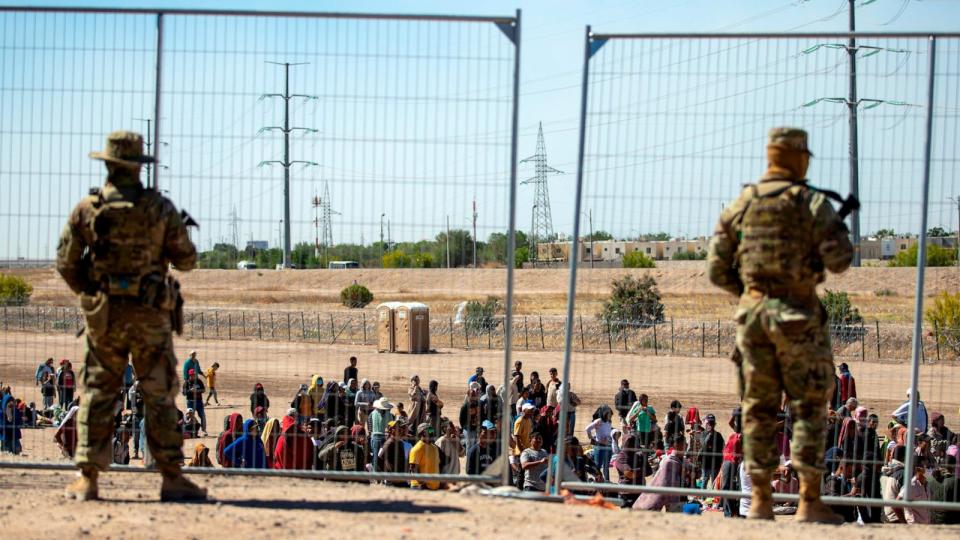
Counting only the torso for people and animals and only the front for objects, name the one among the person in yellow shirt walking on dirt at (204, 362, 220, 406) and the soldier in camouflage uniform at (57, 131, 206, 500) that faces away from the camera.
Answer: the soldier in camouflage uniform

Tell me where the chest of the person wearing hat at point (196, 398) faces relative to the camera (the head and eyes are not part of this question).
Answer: toward the camera

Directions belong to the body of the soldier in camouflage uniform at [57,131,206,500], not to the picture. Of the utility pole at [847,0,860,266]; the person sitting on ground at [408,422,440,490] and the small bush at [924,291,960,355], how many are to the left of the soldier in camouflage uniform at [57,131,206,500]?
0

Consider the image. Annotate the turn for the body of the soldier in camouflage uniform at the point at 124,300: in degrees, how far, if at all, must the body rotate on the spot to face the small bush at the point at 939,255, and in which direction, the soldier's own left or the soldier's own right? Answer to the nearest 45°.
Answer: approximately 90° to the soldier's own right

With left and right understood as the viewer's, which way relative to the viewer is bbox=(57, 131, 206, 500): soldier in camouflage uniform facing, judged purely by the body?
facing away from the viewer

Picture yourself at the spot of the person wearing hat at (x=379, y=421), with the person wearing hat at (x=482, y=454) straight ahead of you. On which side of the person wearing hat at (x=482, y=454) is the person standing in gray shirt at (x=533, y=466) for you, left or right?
left

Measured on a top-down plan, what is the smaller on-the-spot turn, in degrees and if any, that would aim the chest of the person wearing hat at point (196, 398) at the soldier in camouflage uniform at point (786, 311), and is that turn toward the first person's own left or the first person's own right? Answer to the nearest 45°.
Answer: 0° — they already face them

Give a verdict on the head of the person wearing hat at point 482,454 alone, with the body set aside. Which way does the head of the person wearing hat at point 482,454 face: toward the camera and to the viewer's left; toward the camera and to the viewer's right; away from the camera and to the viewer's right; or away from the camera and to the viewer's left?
toward the camera and to the viewer's left

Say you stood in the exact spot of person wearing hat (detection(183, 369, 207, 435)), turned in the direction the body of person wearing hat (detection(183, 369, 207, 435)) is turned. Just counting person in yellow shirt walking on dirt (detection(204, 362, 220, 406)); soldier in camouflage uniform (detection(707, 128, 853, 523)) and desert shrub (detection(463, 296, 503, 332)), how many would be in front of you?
1
